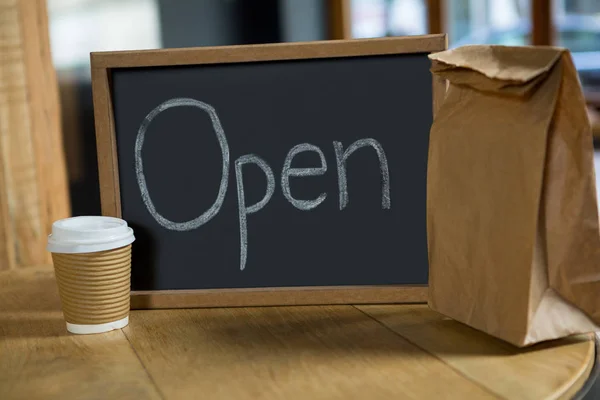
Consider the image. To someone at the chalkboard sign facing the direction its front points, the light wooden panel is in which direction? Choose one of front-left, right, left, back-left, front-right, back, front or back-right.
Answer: back-right

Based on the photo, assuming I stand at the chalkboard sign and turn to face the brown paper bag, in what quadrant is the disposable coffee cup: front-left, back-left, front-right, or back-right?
back-right

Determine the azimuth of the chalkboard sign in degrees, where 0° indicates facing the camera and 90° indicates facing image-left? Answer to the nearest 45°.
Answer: approximately 0°
